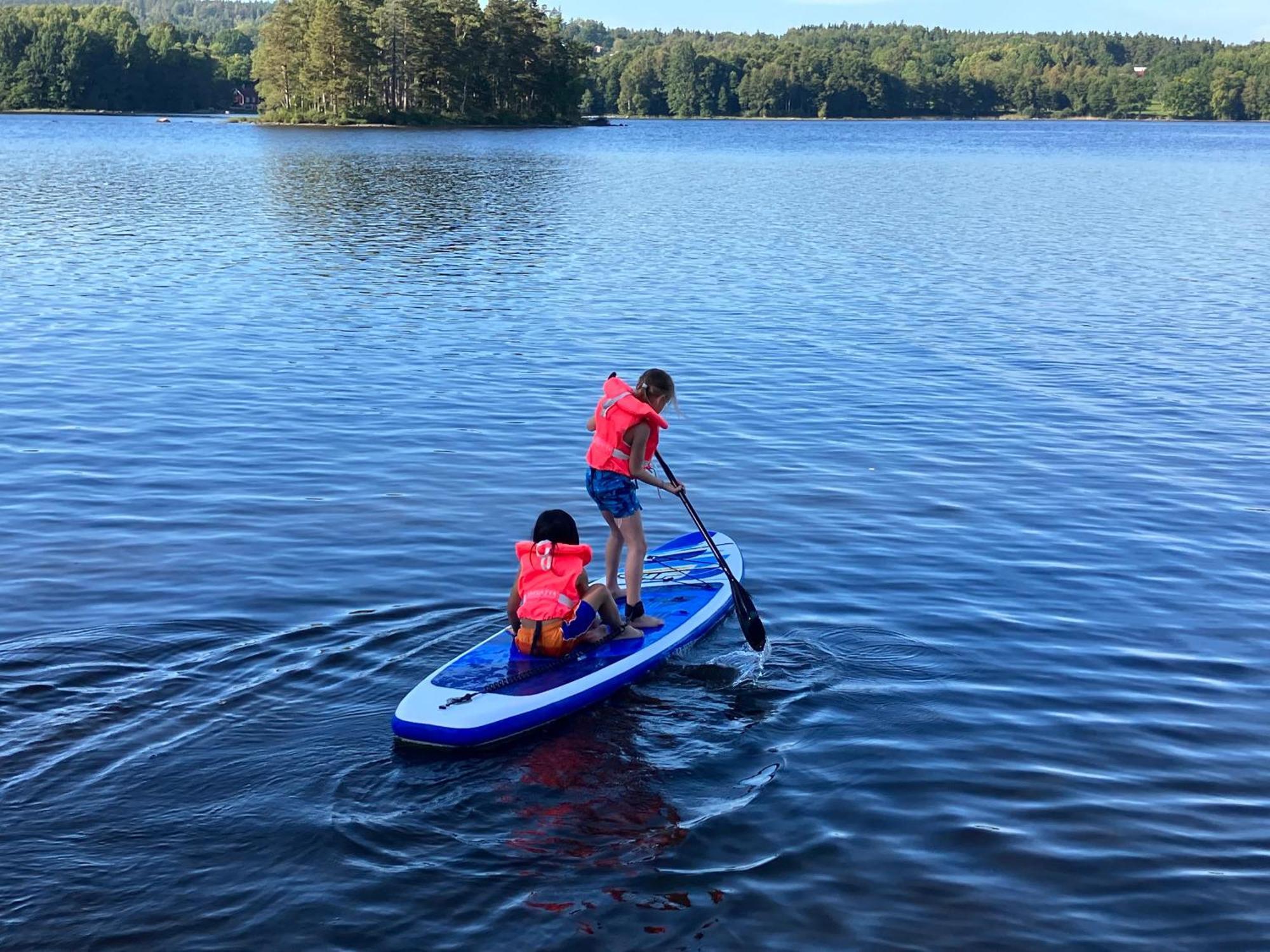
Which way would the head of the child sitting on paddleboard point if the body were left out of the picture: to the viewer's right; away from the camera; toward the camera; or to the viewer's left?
away from the camera

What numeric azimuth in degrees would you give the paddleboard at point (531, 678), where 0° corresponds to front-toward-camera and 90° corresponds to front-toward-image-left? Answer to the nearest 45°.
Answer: approximately 225°

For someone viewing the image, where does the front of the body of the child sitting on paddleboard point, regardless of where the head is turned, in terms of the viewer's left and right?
facing away from the viewer and to the right of the viewer

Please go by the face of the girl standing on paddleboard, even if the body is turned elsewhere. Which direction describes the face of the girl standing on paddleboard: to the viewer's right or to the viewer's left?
to the viewer's right

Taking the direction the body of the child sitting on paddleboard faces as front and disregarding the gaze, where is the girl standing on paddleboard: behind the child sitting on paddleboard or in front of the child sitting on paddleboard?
in front
